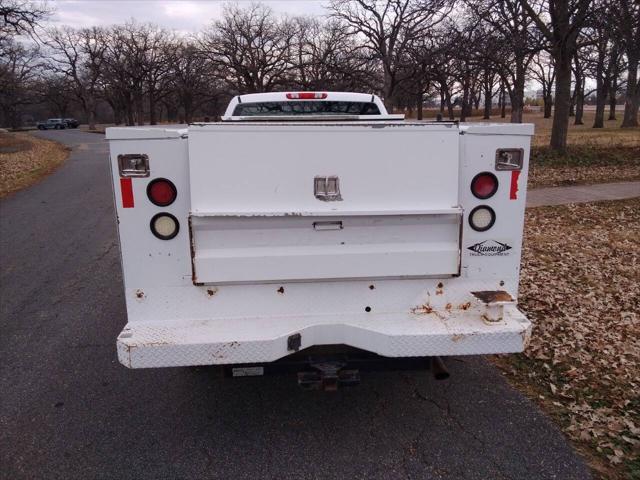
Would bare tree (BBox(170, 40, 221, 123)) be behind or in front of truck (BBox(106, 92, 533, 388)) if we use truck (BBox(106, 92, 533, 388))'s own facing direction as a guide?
in front

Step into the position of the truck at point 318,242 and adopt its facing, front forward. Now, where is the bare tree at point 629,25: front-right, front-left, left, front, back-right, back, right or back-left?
front-right

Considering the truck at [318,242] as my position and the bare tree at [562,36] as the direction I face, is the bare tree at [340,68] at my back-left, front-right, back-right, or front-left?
front-left

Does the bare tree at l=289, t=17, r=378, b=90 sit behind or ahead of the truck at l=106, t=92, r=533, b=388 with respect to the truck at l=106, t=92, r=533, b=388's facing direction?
ahead

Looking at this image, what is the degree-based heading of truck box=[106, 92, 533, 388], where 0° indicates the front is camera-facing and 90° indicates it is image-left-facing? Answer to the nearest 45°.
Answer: approximately 180°

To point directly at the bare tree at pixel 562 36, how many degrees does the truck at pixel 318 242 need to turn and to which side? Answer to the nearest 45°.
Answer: approximately 45° to its right
